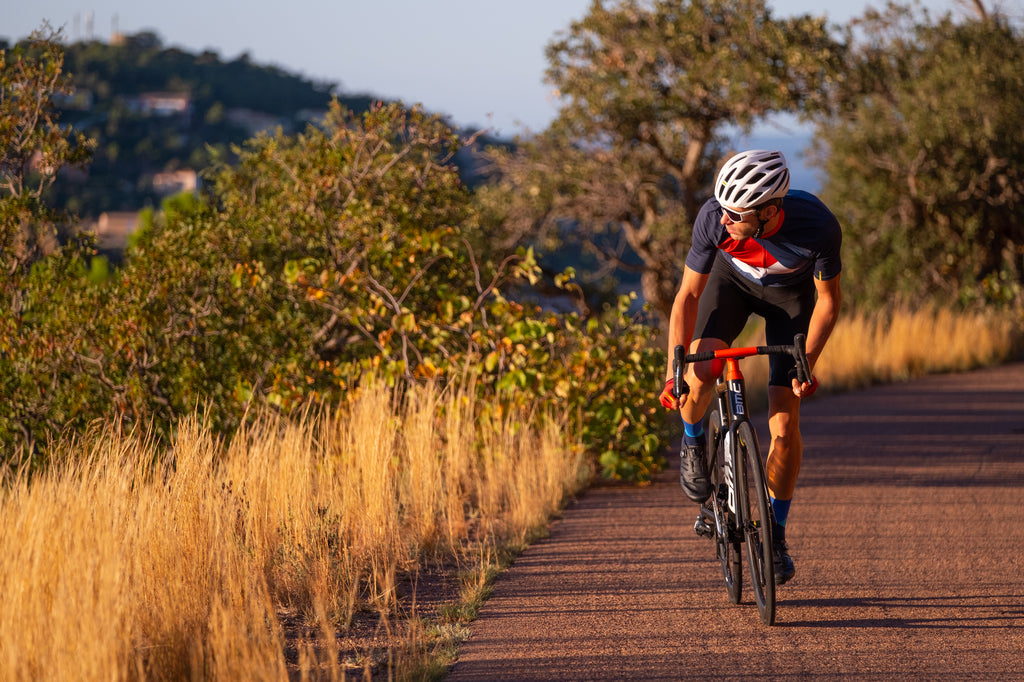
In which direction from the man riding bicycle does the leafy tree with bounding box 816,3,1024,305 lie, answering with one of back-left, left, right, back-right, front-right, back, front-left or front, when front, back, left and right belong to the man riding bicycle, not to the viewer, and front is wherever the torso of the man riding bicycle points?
back

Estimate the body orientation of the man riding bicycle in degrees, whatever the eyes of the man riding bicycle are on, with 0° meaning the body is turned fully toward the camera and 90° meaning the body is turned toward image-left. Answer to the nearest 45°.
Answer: approximately 0°

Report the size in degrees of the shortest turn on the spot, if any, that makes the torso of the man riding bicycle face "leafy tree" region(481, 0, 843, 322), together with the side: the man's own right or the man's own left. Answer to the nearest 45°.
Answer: approximately 180°

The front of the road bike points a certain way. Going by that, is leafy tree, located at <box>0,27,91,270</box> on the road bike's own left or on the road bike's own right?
on the road bike's own right

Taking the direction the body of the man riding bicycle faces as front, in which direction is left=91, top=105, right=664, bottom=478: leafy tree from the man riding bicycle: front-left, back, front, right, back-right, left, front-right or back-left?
back-right

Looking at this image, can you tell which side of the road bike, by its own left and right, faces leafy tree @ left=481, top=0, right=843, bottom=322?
back
